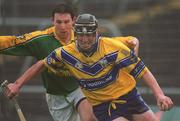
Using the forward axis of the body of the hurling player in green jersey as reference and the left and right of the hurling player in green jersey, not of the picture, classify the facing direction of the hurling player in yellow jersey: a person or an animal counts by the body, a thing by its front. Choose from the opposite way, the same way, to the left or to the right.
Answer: the same way

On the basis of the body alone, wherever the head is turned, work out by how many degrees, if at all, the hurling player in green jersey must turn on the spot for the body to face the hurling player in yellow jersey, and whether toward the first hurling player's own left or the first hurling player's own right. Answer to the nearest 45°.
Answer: approximately 45° to the first hurling player's own left

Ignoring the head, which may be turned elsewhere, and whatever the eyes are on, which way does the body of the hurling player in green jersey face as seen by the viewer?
toward the camera

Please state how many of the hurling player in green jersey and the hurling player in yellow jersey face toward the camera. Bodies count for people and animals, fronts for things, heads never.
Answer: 2

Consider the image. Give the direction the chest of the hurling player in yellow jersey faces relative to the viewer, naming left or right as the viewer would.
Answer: facing the viewer

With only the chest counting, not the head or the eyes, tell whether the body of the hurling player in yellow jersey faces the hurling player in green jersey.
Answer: no

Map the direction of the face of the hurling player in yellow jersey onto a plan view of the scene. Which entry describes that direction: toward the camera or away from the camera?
toward the camera

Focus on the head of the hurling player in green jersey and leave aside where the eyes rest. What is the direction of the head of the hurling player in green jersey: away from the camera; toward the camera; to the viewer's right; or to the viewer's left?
toward the camera
